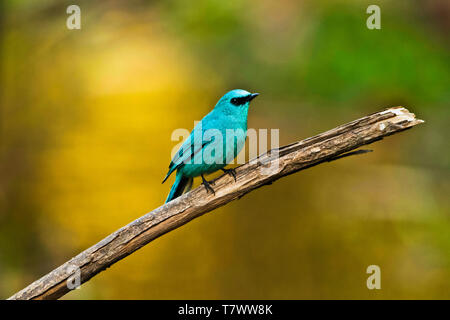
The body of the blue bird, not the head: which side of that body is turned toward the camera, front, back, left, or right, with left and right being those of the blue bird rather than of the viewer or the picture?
right
